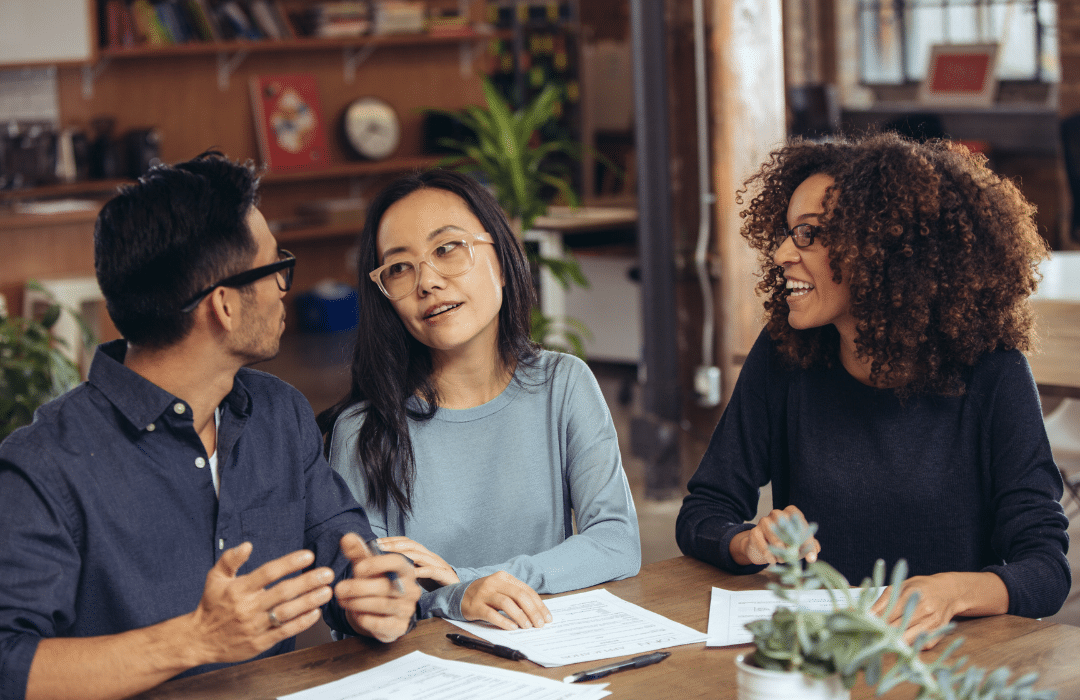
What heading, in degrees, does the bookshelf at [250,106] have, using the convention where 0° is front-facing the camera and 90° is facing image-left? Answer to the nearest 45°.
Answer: approximately 0°

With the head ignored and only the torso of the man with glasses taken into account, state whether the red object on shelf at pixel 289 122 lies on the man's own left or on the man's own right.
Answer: on the man's own left

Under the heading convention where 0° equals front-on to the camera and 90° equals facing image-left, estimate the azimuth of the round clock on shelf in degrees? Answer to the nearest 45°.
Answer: approximately 0°
